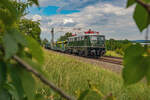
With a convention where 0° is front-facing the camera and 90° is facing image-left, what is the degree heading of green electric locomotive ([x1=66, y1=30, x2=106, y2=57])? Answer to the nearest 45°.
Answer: approximately 315°

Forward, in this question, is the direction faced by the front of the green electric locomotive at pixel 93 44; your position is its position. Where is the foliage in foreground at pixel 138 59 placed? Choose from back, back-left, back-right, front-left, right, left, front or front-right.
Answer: front-right
